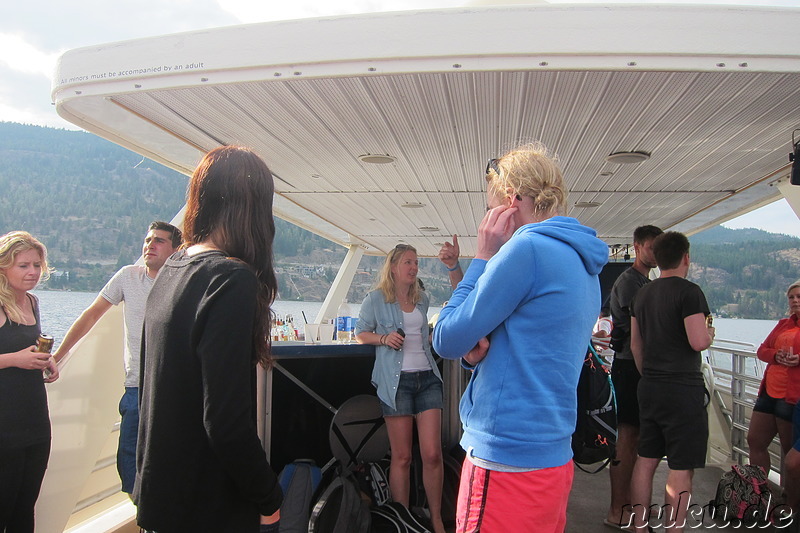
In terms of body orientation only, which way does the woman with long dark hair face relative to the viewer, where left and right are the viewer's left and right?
facing away from the viewer and to the right of the viewer

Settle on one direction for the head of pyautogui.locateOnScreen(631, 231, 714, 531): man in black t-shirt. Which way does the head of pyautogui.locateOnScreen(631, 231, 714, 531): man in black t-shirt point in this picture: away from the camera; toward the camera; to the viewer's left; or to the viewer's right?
away from the camera

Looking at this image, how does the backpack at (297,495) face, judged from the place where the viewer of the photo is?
facing the viewer

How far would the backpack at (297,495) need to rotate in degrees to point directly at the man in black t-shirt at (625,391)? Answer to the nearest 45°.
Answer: approximately 90° to its left

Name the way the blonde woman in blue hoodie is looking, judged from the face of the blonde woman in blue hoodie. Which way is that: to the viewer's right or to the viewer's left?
to the viewer's left

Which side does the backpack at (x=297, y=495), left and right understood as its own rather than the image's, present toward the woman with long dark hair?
front

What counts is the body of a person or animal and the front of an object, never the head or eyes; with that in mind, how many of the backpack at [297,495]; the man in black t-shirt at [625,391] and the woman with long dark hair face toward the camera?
1
